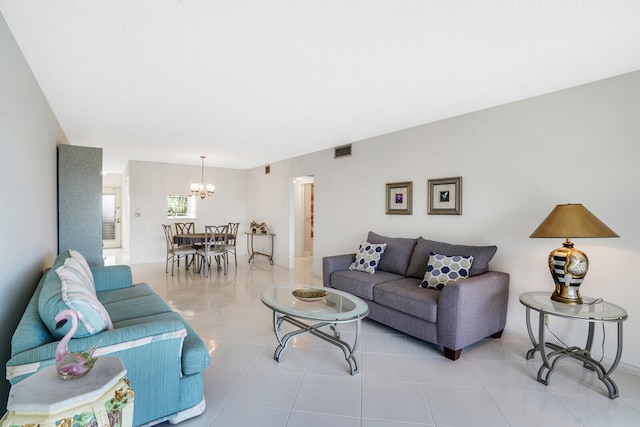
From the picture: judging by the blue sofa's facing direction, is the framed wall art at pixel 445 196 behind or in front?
in front

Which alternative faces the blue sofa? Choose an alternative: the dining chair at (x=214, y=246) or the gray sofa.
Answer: the gray sofa

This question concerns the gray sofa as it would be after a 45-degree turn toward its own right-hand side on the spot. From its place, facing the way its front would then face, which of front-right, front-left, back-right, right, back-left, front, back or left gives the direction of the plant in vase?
front-right

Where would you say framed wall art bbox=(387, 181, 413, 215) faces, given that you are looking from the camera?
facing the viewer and to the left of the viewer

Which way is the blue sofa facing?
to the viewer's right

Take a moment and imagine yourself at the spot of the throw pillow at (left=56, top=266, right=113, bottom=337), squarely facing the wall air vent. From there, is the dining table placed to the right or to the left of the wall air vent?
left

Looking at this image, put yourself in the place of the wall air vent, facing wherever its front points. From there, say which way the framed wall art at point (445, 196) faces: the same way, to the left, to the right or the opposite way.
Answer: the same way

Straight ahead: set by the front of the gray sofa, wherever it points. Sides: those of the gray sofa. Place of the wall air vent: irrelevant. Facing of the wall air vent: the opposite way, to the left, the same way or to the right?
the same way

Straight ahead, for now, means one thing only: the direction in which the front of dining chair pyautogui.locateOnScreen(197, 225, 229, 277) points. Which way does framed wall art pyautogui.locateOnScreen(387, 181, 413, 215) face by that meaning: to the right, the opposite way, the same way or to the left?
to the left

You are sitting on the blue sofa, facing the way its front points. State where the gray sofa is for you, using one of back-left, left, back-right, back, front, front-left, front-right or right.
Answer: front

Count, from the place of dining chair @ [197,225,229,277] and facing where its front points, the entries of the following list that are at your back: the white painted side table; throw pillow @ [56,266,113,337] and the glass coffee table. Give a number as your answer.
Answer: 3

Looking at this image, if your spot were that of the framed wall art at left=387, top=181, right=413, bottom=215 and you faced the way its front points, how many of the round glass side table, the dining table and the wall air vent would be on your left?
1

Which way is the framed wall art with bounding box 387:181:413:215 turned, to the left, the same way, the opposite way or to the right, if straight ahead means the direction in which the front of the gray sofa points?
the same way

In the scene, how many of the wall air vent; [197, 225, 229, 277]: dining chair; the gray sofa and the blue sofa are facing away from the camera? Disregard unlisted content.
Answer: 1

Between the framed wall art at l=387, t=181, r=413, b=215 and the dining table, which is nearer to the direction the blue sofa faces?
the framed wall art

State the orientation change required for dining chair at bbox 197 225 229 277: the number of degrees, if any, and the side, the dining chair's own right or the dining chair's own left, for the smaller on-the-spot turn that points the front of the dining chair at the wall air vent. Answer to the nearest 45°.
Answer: approximately 135° to the dining chair's own right

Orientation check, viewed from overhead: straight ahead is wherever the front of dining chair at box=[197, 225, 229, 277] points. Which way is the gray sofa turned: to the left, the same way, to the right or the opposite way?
to the left

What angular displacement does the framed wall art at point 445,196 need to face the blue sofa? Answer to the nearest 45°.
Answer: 0° — it already faces it

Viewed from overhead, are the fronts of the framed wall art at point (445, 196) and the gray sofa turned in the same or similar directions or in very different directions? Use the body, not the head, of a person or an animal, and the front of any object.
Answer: same or similar directions
